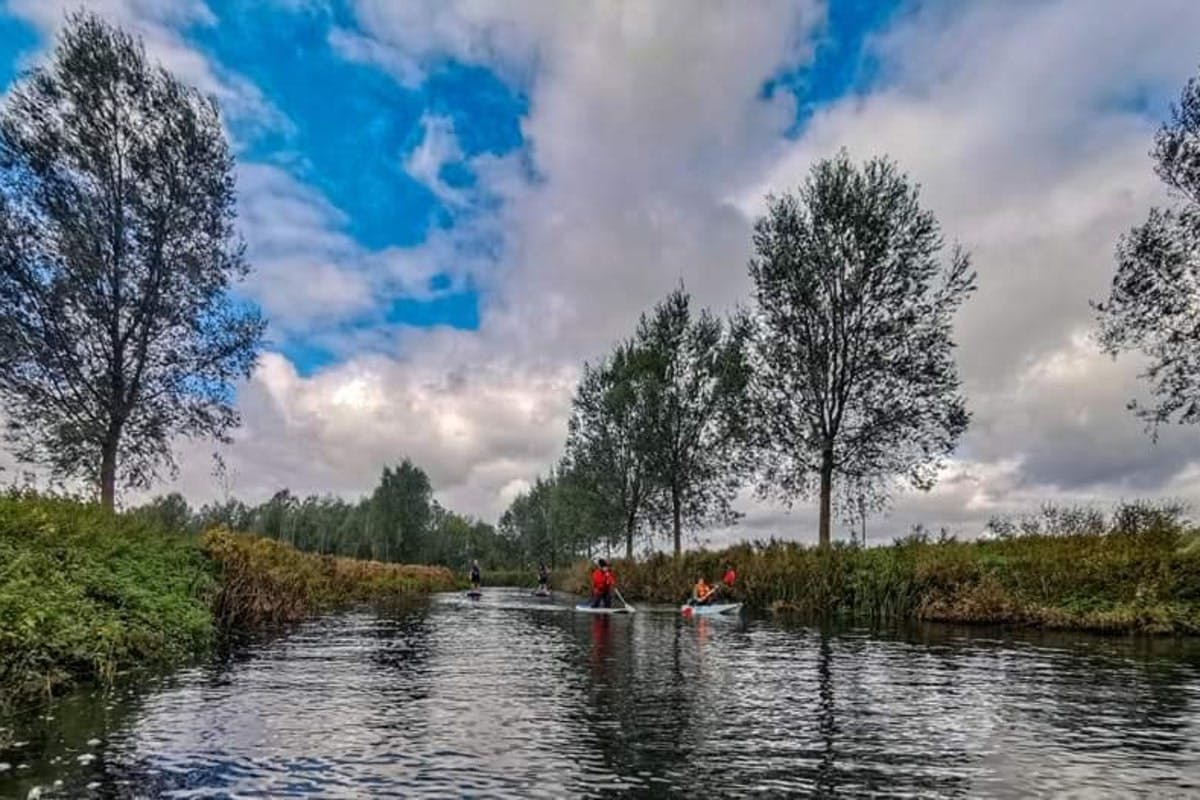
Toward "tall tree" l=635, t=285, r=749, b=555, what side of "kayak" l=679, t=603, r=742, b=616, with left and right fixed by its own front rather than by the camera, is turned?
left

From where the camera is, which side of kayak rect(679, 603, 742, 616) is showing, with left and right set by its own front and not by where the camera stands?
left

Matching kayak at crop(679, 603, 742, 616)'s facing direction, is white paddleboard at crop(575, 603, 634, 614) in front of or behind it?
in front

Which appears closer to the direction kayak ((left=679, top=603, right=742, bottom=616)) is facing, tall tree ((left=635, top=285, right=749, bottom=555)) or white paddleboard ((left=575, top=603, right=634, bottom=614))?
the white paddleboard

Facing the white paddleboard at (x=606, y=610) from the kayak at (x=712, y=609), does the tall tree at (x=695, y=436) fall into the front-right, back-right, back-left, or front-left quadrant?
front-right
